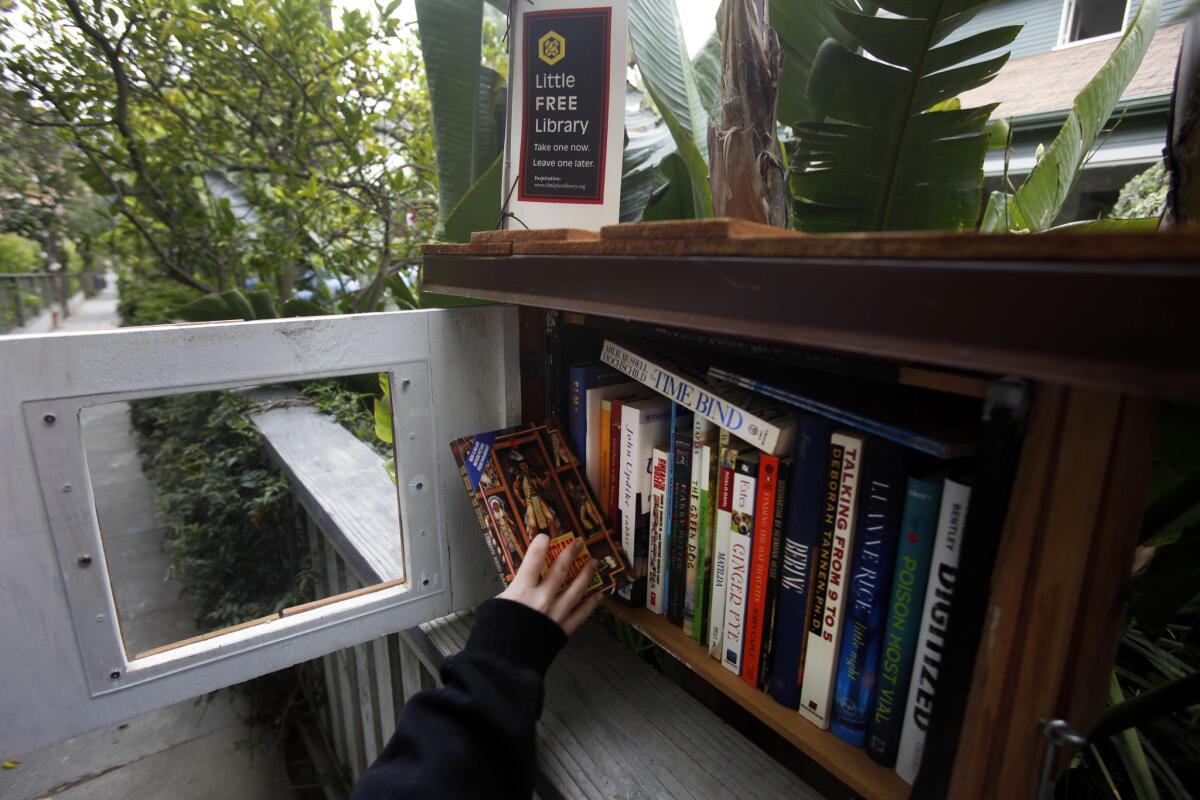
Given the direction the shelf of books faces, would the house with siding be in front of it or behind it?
behind

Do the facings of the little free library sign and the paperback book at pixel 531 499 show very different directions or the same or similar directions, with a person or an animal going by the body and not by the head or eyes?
same or similar directions

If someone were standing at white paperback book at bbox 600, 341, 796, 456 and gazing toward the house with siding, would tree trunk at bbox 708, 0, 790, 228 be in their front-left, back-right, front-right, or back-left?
front-left

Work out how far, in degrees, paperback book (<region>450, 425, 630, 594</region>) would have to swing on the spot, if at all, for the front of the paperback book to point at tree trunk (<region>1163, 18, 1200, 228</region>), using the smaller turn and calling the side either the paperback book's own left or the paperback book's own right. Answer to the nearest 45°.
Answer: approximately 90° to the paperback book's own left

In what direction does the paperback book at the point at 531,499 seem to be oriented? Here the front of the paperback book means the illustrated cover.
toward the camera

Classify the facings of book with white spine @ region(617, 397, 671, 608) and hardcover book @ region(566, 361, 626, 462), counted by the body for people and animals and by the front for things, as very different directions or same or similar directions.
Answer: same or similar directions

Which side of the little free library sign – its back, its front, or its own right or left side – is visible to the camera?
front

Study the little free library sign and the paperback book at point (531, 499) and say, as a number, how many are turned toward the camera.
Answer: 2
